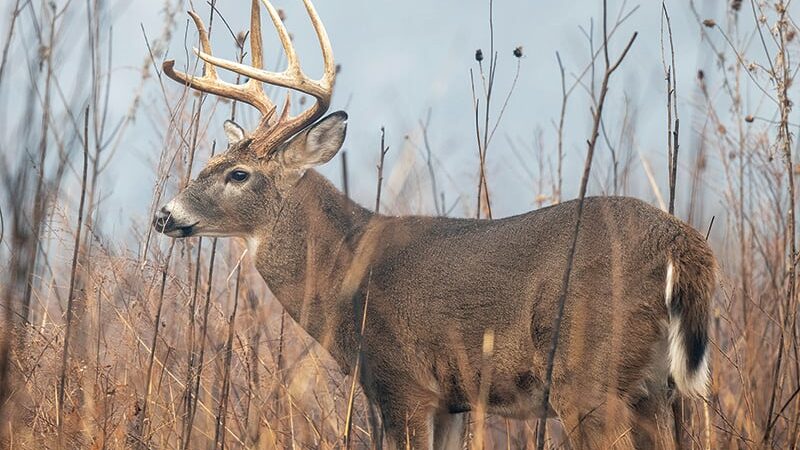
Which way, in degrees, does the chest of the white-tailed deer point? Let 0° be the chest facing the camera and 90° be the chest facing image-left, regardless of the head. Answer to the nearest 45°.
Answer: approximately 90°
